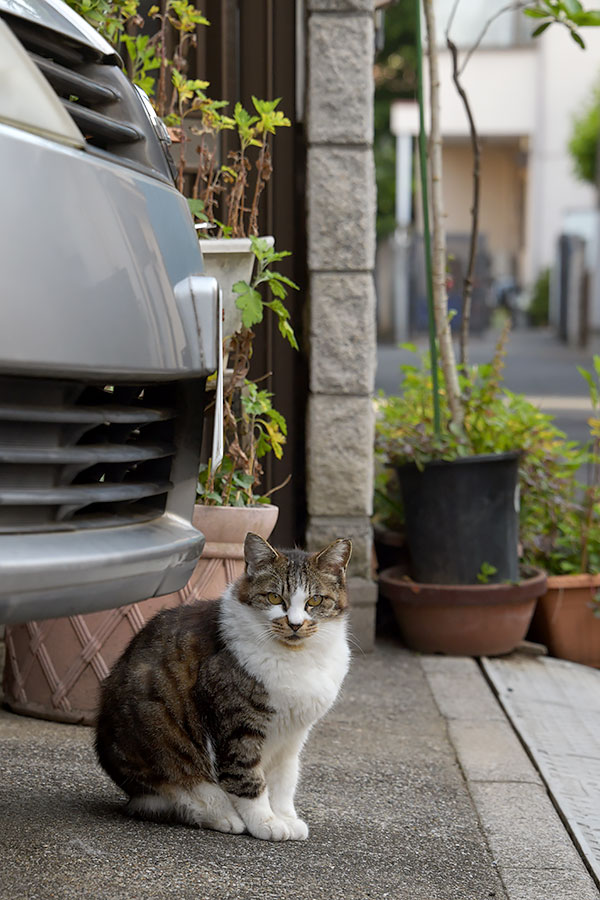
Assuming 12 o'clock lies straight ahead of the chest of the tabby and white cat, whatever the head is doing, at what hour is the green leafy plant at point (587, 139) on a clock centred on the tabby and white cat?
The green leafy plant is roughly at 8 o'clock from the tabby and white cat.

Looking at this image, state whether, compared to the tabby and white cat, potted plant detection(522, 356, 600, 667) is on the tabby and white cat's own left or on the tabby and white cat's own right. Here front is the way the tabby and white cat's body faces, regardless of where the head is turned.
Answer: on the tabby and white cat's own left

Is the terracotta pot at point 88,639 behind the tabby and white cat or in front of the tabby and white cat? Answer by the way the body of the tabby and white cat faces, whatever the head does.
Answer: behind

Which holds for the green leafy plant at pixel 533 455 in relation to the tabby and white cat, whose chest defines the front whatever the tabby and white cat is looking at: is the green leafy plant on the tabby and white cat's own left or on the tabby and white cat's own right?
on the tabby and white cat's own left

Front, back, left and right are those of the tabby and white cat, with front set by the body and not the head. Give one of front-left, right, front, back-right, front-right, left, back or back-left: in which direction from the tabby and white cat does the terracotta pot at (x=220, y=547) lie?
back-left

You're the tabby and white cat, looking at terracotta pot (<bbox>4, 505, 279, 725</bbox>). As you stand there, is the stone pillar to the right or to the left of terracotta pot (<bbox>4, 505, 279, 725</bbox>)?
right

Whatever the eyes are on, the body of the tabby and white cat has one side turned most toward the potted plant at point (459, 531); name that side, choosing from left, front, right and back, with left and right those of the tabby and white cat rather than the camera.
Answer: left

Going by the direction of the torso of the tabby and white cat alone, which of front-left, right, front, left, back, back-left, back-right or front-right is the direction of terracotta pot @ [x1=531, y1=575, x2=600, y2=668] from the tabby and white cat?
left

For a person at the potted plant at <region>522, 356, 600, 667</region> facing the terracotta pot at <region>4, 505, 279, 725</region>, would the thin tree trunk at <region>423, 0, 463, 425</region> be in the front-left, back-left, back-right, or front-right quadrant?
front-right

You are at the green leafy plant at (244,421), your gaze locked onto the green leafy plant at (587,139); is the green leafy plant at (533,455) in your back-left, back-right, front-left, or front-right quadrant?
front-right
